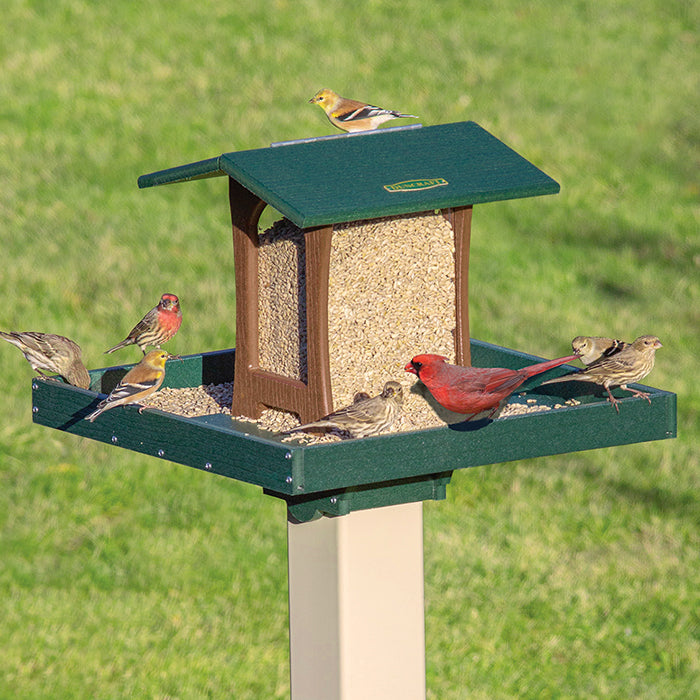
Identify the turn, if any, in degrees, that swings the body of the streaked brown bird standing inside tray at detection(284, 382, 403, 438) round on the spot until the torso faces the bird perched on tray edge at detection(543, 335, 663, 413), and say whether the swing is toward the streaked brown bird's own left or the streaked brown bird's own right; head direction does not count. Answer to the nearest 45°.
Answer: approximately 45° to the streaked brown bird's own left

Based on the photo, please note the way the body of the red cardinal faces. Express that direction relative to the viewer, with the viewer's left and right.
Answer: facing to the left of the viewer

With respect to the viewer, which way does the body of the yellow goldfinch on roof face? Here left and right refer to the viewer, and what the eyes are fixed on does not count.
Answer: facing to the left of the viewer

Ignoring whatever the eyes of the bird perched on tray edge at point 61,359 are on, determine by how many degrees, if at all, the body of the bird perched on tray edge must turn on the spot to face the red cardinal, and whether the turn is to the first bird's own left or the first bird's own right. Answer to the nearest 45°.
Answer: approximately 45° to the first bird's own right

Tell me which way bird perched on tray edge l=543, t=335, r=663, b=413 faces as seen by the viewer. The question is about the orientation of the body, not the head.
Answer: to the viewer's right

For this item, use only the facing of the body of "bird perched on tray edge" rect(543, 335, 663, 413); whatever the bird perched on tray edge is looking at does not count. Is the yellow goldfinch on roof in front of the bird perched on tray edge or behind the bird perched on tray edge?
behind

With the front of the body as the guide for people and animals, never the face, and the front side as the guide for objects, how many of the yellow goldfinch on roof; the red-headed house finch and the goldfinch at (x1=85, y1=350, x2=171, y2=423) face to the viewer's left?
1

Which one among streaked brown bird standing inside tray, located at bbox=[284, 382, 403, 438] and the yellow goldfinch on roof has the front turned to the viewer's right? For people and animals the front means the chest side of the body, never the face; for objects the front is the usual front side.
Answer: the streaked brown bird standing inside tray

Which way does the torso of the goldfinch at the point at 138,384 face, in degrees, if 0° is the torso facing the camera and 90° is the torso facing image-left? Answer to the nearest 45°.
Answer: approximately 270°

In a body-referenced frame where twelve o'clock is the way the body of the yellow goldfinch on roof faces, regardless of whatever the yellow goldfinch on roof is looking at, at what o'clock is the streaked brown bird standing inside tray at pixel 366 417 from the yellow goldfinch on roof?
The streaked brown bird standing inside tray is roughly at 9 o'clock from the yellow goldfinch on roof.

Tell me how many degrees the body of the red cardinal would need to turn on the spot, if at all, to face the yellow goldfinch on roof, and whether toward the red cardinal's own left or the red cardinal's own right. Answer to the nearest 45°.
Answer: approximately 90° to the red cardinal's own right

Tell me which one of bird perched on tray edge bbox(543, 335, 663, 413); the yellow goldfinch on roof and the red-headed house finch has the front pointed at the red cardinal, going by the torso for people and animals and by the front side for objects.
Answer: the red-headed house finch

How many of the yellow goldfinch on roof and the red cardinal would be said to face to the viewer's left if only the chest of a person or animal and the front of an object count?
2

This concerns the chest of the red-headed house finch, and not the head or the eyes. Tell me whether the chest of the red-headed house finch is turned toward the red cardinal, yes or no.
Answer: yes

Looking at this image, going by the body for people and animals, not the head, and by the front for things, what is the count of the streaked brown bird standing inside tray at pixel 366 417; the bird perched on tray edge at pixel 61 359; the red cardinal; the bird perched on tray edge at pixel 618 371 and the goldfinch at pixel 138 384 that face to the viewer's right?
4

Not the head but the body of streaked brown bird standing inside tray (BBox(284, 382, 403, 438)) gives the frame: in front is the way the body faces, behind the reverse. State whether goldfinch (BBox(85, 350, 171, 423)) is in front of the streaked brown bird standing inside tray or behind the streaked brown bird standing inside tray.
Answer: behind

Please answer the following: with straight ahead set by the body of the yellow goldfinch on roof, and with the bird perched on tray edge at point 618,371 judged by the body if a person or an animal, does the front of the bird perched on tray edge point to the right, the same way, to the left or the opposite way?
the opposite way

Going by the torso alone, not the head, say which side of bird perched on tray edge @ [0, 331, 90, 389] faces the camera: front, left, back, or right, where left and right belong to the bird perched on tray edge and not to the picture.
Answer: right

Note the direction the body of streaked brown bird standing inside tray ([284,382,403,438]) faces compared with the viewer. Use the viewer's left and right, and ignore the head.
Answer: facing to the right of the viewer
